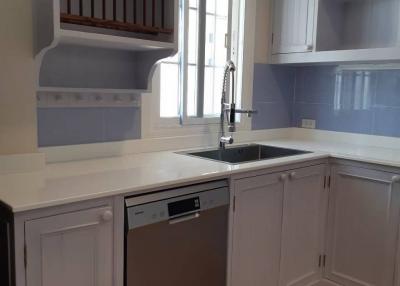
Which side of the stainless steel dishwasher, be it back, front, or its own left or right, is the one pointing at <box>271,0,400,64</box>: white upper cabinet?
left

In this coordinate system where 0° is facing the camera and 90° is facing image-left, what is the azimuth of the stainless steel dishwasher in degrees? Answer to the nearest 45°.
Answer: approximately 315°

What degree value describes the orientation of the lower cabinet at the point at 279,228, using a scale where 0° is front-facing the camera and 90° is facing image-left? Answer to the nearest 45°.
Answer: approximately 315°

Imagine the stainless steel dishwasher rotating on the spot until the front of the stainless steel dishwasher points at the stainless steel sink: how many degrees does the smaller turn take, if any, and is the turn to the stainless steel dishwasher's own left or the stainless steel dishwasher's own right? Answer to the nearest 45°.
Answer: approximately 90° to the stainless steel dishwasher's own left

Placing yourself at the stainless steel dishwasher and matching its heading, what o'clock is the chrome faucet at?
The chrome faucet is roughly at 8 o'clock from the stainless steel dishwasher.

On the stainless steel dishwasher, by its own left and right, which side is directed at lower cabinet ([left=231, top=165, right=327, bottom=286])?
left

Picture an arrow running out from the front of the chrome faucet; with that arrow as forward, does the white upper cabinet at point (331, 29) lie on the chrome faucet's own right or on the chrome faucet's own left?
on the chrome faucet's own left

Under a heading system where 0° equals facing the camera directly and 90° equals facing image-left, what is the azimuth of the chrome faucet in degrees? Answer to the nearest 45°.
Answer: approximately 315°

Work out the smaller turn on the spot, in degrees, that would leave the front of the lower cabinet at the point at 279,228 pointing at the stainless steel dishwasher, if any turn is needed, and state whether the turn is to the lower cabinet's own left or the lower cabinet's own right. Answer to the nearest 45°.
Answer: approximately 90° to the lower cabinet's own right
